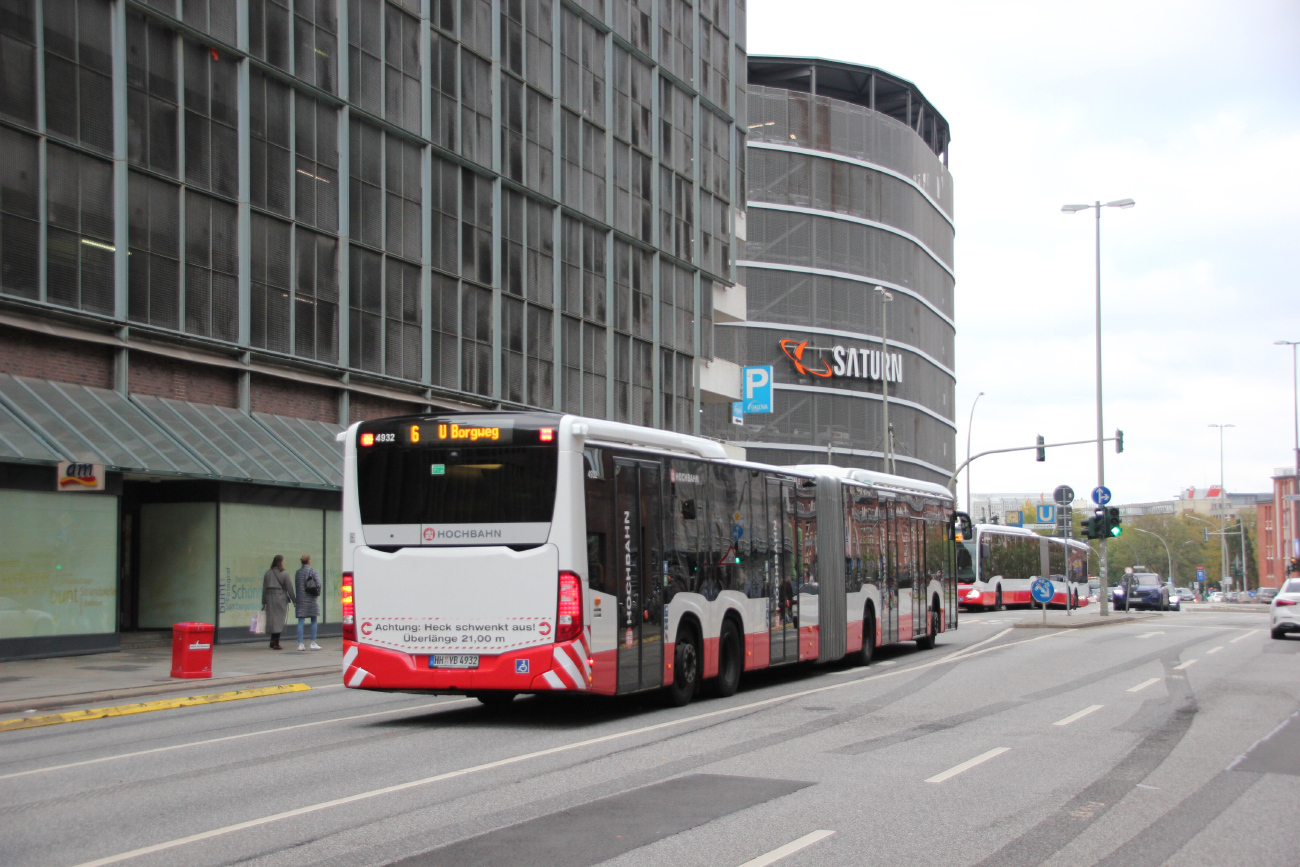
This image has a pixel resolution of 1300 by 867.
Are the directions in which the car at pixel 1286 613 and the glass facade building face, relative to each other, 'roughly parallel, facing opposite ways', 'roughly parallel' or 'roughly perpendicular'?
roughly perpendicular

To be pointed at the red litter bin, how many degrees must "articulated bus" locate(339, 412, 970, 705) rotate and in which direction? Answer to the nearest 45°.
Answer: approximately 90° to its left

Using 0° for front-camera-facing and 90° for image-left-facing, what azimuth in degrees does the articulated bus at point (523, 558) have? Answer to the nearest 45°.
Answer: approximately 225°

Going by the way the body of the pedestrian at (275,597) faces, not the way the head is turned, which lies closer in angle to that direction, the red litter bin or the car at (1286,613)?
the car

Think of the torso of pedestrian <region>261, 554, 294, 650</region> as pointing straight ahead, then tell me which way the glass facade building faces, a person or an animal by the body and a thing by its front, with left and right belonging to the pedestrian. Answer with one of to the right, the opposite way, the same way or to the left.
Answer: to the right

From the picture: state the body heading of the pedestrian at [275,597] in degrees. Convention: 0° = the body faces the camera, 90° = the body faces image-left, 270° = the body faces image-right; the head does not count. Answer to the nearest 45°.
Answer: approximately 225°

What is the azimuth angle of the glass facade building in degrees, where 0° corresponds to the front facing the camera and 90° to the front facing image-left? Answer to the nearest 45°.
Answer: approximately 315°

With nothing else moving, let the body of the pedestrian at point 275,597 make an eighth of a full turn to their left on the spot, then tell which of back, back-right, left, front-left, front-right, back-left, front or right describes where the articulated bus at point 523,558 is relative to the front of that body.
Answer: back
